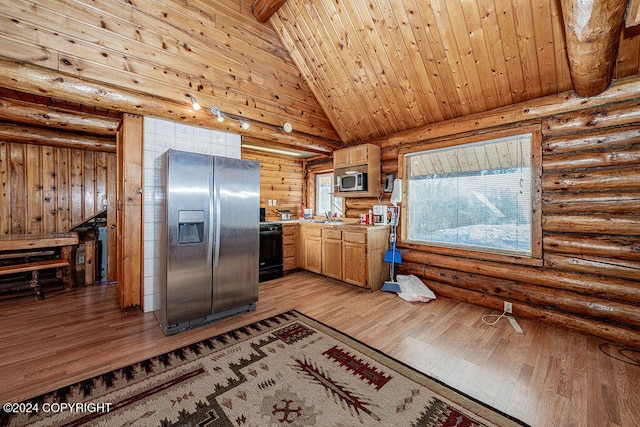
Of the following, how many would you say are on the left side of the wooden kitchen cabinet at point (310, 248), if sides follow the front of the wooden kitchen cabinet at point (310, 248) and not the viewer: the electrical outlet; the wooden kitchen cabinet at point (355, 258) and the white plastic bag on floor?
3

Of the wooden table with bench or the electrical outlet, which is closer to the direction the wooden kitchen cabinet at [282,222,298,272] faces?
the electrical outlet

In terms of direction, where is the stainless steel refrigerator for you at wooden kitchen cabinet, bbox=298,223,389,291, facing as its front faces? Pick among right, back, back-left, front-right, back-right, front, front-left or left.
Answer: front

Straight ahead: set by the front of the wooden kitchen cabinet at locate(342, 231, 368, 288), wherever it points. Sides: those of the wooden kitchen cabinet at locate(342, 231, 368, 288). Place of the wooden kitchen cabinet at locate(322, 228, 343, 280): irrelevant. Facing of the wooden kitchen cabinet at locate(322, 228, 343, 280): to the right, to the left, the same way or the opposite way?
the same way

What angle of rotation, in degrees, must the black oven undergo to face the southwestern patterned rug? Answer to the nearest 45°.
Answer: approximately 45° to its right

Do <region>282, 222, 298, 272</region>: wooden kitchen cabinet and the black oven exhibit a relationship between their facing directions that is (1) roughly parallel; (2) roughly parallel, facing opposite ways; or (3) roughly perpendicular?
roughly parallel

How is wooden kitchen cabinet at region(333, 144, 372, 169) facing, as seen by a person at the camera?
facing the viewer and to the left of the viewer

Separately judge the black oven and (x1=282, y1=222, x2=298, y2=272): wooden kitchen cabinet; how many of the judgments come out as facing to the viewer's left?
0

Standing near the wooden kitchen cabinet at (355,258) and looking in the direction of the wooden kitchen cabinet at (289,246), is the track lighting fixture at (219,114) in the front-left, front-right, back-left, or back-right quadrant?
front-left

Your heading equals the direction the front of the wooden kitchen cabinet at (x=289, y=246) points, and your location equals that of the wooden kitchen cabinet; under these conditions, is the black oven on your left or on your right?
on your right
